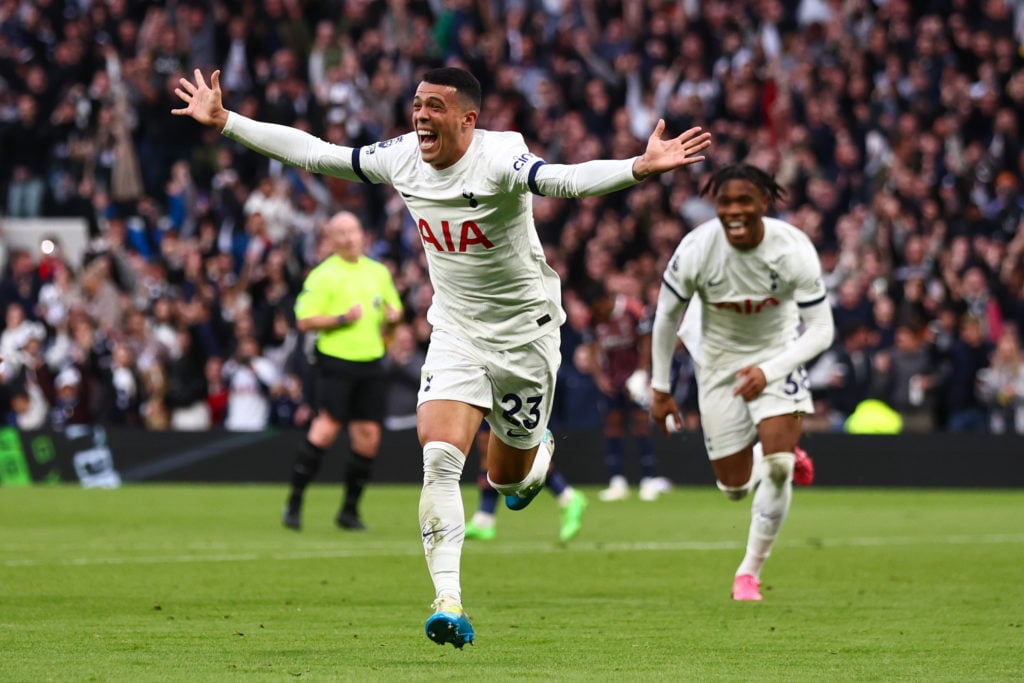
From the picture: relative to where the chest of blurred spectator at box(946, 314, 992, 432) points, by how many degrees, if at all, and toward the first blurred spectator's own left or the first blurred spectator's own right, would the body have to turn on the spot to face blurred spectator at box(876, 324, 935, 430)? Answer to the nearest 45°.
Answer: approximately 90° to the first blurred spectator's own right

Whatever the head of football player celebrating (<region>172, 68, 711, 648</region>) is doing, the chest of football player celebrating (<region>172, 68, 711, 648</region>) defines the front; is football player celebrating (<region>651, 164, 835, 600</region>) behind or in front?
behind

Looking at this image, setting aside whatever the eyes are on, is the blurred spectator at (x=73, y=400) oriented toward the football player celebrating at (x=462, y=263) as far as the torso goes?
yes

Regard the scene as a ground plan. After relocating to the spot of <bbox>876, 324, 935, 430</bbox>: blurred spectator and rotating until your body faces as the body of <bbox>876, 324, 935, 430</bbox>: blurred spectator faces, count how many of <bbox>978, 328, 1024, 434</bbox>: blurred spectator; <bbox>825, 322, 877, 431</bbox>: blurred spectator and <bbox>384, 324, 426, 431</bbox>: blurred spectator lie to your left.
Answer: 1

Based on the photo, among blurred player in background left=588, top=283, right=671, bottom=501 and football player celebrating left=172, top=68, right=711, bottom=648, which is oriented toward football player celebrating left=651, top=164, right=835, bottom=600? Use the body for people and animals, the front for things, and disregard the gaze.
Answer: the blurred player in background

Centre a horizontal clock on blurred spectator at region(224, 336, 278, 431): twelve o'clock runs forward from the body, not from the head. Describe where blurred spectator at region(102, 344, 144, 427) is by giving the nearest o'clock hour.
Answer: blurred spectator at region(102, 344, 144, 427) is roughly at 4 o'clock from blurred spectator at region(224, 336, 278, 431).

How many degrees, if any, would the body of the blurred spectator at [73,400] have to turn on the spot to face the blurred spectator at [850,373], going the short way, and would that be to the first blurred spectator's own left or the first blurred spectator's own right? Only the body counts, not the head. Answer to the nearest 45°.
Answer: approximately 45° to the first blurred spectator's own left

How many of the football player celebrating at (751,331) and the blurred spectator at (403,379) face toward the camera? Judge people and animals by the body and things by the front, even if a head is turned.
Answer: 2
